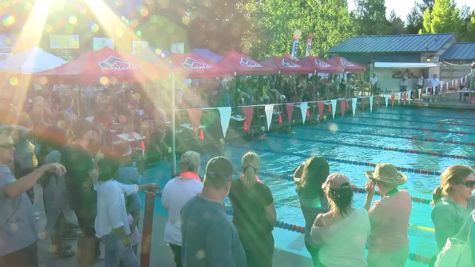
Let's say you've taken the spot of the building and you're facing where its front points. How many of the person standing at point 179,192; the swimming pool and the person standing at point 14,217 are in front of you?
3

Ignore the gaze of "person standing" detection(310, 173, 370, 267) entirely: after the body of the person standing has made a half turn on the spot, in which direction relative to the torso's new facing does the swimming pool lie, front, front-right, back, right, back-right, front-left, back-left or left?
back

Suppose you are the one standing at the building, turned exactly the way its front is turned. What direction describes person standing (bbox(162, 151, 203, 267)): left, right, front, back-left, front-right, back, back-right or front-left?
front

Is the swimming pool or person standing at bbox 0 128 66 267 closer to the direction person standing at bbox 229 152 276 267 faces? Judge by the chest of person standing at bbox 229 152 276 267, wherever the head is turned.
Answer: the swimming pool

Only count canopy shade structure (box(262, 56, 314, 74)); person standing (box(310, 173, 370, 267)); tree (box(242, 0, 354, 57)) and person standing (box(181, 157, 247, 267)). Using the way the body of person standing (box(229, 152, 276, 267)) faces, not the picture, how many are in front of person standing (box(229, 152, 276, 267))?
2

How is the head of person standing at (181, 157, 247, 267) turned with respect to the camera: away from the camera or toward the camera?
away from the camera

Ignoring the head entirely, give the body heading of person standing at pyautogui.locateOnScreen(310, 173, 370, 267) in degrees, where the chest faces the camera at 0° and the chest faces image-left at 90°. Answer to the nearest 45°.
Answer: approximately 180°

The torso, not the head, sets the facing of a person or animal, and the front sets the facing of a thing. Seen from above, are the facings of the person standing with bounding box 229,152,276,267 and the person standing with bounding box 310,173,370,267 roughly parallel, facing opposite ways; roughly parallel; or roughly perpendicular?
roughly parallel

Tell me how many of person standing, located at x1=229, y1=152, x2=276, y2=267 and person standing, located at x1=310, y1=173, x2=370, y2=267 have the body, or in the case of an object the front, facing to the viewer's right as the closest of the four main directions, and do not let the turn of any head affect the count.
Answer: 0

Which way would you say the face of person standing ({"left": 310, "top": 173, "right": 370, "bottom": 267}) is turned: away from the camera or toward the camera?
away from the camera

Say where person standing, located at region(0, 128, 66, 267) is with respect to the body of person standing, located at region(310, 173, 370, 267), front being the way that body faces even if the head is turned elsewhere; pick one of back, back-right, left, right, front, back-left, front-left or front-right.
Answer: left

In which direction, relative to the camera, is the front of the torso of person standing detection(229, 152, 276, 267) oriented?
away from the camera

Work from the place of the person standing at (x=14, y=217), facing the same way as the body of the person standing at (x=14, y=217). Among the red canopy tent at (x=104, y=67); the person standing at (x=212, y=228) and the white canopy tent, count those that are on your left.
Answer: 2

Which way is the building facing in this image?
toward the camera

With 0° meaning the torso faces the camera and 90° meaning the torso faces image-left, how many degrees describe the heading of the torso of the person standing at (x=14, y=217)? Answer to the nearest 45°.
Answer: approximately 270°

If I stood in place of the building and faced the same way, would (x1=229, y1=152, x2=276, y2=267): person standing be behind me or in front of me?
in front

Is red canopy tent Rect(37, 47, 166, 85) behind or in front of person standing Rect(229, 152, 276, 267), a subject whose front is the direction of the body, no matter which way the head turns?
in front

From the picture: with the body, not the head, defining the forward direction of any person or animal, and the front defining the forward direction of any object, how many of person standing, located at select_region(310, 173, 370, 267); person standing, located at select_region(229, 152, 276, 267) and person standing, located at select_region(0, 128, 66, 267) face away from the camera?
2

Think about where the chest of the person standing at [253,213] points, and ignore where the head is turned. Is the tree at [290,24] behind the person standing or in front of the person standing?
in front
